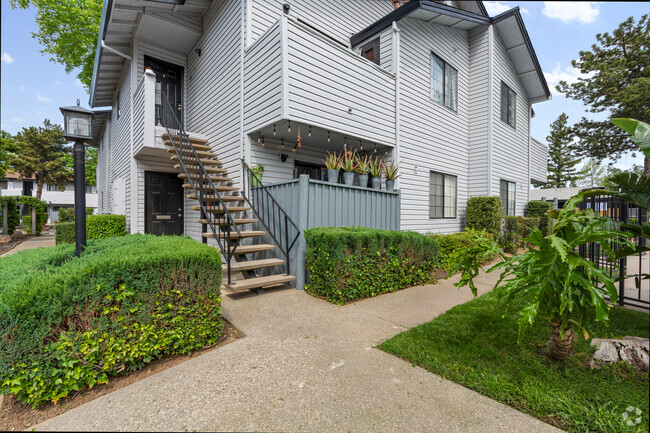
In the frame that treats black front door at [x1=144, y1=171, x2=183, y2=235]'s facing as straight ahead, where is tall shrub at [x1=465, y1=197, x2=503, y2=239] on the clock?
The tall shrub is roughly at 10 o'clock from the black front door.

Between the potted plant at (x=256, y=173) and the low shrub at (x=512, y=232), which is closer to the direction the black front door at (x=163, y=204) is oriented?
the potted plant

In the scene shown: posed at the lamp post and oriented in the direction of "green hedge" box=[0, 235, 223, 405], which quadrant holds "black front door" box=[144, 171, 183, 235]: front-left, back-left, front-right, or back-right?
back-left

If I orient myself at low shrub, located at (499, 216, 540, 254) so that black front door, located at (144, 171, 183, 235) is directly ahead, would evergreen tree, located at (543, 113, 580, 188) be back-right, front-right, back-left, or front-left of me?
back-right

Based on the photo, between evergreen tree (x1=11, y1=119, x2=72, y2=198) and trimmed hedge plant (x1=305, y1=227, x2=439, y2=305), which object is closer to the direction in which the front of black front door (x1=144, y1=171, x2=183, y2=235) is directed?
the trimmed hedge plant

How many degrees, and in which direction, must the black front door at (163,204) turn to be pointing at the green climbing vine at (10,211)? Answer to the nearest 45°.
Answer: approximately 135° to its right

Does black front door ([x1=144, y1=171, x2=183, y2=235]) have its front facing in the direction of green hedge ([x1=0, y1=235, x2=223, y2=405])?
yes

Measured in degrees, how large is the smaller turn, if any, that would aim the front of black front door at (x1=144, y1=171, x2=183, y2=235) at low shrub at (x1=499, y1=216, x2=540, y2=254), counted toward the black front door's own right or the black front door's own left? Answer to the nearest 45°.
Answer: approximately 45° to the black front door's own left

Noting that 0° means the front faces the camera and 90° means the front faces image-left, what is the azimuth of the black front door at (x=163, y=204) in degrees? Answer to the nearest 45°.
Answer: approximately 0°

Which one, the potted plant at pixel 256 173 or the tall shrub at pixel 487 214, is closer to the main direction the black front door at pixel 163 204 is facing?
the potted plant

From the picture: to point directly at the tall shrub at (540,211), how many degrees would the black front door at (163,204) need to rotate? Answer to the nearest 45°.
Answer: approximately 90° to its left
